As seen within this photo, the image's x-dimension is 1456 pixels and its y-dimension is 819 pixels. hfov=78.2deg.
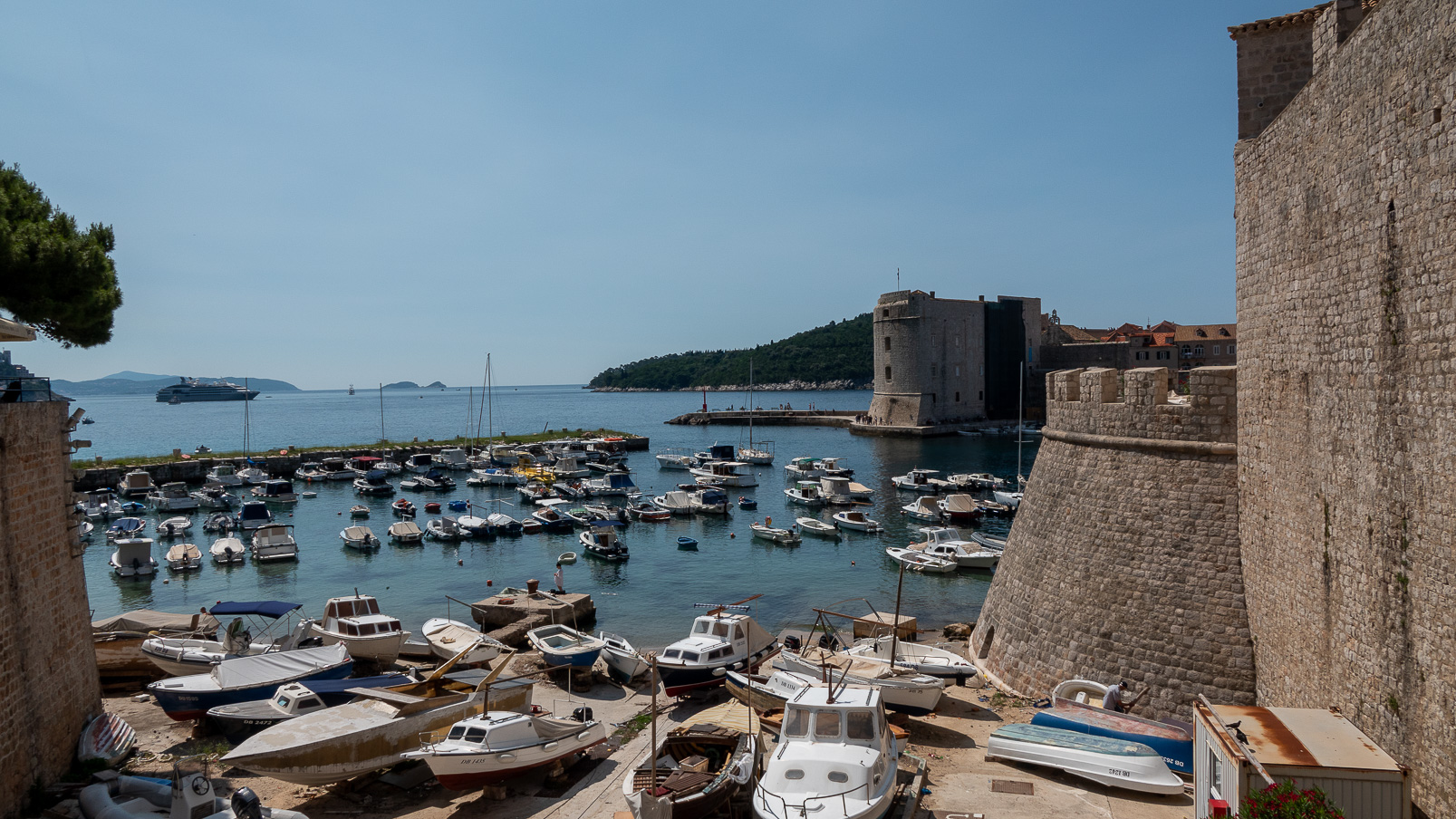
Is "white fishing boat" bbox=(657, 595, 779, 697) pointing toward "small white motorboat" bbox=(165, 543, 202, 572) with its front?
no

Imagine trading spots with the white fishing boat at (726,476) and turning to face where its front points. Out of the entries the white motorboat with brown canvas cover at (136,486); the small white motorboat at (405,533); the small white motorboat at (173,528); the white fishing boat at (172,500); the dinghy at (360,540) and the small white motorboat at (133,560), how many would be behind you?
0

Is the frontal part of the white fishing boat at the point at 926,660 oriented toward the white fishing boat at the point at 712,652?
no

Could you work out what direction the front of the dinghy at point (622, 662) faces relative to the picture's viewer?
facing the viewer and to the right of the viewer

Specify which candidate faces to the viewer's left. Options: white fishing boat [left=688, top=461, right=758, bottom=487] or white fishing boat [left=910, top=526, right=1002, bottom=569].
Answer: white fishing boat [left=688, top=461, right=758, bottom=487]
